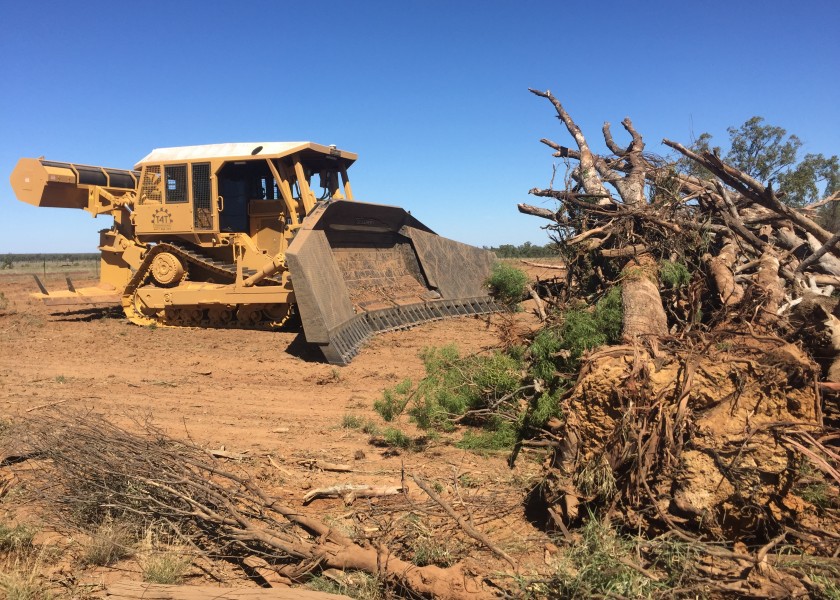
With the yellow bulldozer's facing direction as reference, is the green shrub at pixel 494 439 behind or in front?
in front

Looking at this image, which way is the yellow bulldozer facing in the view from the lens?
facing the viewer and to the right of the viewer

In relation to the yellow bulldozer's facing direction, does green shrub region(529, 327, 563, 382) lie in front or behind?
in front

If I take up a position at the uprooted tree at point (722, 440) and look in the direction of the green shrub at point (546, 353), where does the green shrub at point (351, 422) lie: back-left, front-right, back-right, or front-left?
front-left

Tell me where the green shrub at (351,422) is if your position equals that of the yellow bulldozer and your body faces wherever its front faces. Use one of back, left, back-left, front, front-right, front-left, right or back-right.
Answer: front-right

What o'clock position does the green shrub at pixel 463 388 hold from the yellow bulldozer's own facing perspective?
The green shrub is roughly at 1 o'clock from the yellow bulldozer.

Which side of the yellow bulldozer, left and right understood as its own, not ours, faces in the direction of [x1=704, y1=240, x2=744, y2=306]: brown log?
front
